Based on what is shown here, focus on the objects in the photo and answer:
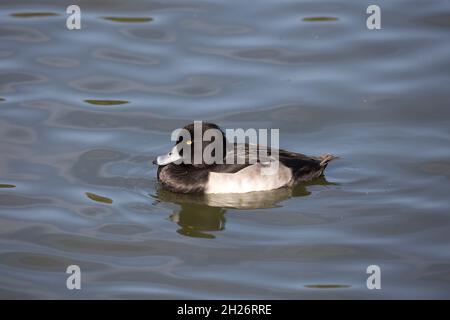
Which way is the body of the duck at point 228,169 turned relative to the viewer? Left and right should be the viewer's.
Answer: facing to the left of the viewer
